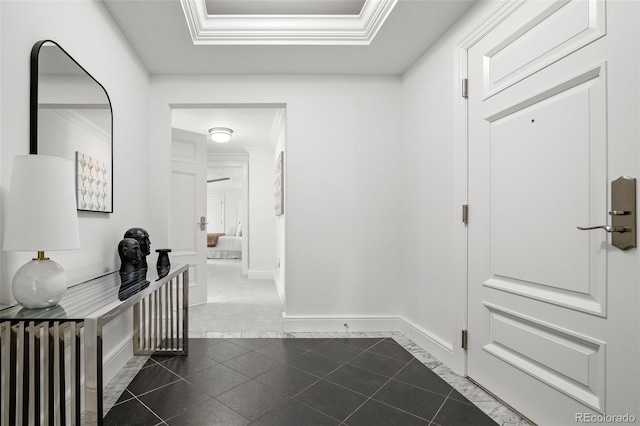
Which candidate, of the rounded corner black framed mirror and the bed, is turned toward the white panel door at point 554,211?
the rounded corner black framed mirror

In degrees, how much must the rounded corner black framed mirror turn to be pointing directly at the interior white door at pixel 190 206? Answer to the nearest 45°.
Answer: approximately 90° to its left

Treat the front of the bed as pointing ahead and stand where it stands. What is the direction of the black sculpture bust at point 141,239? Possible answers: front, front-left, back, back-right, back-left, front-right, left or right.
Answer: left

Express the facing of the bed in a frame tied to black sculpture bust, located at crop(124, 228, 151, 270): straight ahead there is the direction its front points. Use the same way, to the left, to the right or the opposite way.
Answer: the opposite way

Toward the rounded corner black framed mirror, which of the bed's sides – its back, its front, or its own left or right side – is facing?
left

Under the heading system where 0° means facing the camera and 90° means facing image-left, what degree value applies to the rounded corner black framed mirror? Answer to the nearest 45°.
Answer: approximately 315°

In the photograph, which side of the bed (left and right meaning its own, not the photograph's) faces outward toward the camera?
left

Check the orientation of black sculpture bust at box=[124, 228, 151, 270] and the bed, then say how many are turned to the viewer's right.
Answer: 1

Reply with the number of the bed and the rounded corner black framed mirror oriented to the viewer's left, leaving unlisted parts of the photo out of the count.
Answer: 1

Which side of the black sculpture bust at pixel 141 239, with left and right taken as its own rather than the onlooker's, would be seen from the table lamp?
right

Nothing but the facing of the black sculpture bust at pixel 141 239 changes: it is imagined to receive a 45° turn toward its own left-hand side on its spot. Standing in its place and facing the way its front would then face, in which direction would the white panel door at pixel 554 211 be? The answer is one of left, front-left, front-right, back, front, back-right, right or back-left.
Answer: right

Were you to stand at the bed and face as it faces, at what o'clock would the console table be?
The console table is roughly at 9 o'clock from the bed.

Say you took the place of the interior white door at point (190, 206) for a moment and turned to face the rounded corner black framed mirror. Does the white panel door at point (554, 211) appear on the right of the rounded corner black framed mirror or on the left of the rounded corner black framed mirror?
left

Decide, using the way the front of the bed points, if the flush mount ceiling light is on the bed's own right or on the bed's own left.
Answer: on the bed's own left

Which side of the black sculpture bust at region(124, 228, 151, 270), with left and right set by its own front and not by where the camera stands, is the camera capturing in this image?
right
